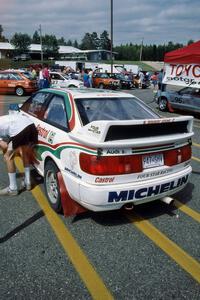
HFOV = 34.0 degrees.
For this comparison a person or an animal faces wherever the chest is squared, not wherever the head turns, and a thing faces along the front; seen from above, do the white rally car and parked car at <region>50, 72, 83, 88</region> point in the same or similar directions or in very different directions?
very different directions

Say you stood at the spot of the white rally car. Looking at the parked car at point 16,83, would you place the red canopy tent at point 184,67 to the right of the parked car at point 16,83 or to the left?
right

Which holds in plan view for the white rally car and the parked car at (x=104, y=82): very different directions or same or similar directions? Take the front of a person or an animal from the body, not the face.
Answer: very different directions

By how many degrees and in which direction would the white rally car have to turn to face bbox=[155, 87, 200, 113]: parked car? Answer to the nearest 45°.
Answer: approximately 45° to its right

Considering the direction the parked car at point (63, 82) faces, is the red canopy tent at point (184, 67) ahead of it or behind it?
ahead

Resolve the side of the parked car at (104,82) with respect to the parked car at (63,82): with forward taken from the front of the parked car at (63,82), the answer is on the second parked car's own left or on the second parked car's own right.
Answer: on the second parked car's own left

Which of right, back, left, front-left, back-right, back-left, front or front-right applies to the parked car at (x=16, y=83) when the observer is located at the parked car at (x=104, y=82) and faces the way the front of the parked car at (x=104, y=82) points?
right

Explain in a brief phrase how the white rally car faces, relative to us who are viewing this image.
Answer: facing away from the viewer and to the left of the viewer

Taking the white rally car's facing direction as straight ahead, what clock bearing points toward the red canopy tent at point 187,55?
The red canopy tent is roughly at 2 o'clock from the white rally car.
